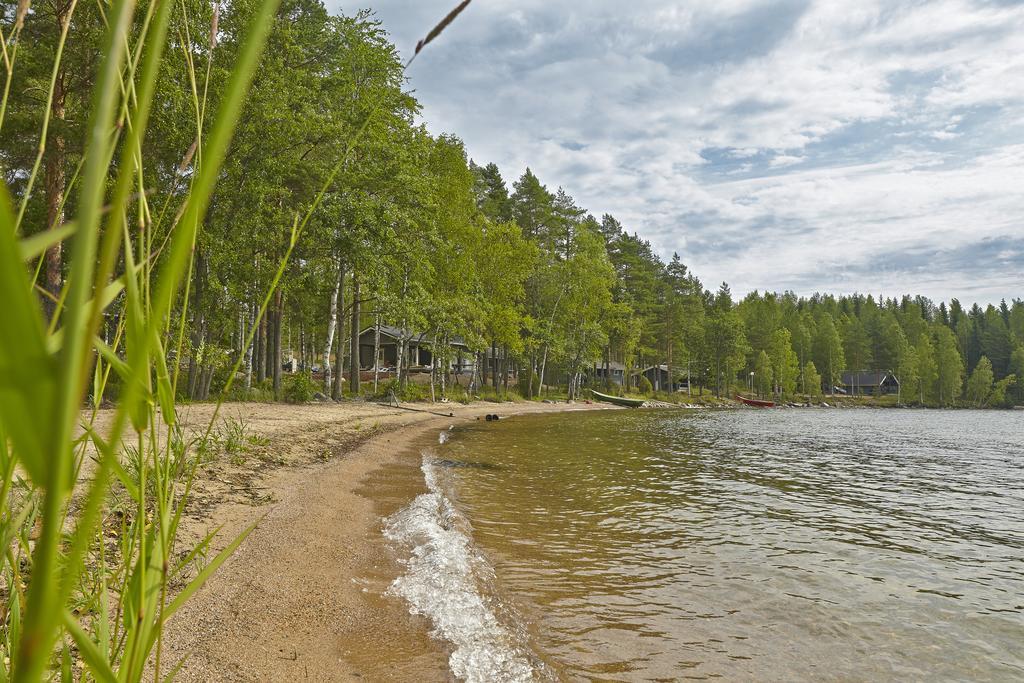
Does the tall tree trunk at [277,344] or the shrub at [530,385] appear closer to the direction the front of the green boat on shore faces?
the shrub

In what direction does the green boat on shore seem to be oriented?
to the viewer's left

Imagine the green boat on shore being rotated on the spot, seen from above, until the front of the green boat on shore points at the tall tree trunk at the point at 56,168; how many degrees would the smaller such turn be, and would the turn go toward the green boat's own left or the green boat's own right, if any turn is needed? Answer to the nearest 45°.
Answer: approximately 90° to the green boat's own left

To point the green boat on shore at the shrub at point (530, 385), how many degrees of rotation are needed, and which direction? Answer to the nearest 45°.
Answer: approximately 45° to its left

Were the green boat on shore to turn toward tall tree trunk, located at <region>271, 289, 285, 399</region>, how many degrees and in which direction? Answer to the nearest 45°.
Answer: approximately 90° to its left

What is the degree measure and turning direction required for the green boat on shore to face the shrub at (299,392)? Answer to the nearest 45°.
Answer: approximately 90° to its left

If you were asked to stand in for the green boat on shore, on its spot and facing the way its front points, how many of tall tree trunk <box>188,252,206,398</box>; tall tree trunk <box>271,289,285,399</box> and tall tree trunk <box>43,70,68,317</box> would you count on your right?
0

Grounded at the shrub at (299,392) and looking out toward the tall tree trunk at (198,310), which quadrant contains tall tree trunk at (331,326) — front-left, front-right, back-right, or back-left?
back-right

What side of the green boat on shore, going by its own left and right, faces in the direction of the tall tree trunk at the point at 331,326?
left
